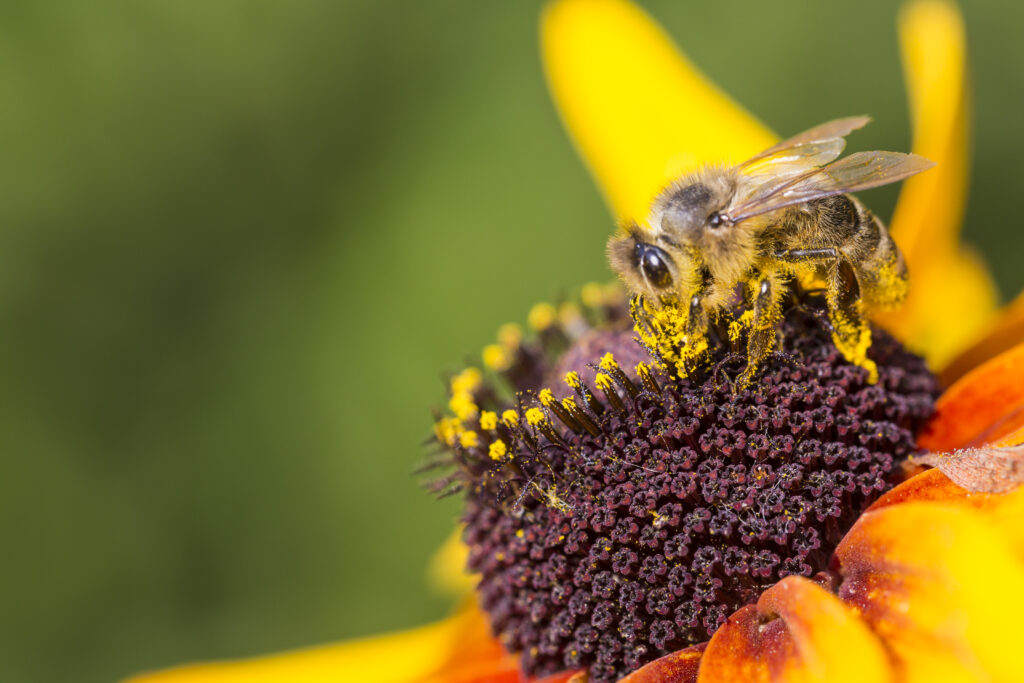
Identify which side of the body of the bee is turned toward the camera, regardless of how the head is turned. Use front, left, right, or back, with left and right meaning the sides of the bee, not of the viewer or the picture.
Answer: left
